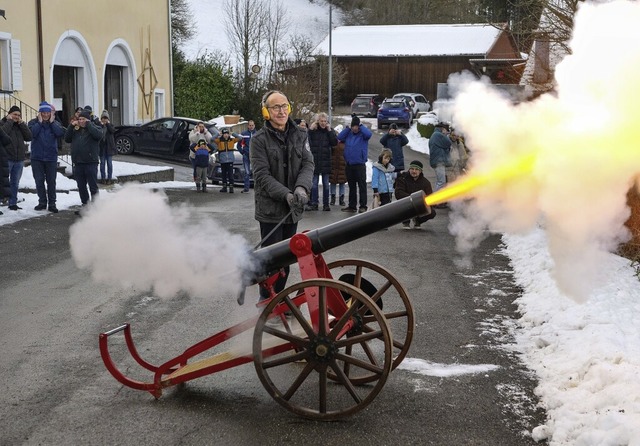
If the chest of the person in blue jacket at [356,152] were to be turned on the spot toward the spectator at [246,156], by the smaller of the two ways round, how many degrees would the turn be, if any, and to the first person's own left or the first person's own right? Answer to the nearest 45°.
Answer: approximately 135° to the first person's own right

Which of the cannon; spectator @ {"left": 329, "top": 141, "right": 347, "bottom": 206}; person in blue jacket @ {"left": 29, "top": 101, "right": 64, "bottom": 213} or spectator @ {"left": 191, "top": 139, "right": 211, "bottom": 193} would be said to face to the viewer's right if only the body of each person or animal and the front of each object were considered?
the cannon

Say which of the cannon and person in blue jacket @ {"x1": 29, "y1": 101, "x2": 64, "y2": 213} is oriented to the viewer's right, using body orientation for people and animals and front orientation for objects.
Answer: the cannon

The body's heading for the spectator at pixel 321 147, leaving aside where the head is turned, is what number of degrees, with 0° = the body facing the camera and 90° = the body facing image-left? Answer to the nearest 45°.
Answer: approximately 0°

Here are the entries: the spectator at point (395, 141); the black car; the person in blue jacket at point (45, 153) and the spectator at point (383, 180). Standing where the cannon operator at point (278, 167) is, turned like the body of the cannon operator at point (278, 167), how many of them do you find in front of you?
0

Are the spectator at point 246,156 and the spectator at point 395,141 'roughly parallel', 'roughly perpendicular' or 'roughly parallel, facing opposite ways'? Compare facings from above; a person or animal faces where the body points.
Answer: roughly parallel

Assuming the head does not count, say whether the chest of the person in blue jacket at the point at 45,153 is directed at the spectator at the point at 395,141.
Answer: no

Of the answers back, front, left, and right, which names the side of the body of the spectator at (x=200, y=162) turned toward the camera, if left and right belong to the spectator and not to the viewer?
front

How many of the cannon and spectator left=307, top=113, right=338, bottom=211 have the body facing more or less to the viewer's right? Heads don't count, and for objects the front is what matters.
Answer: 1

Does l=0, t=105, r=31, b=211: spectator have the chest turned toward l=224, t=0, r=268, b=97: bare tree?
no

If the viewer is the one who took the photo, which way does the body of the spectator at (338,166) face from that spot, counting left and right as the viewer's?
facing the viewer

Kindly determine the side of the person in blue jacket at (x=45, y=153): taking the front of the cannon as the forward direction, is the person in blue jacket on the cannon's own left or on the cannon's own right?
on the cannon's own left

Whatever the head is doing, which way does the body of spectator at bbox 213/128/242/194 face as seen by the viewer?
toward the camera

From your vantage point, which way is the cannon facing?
to the viewer's right

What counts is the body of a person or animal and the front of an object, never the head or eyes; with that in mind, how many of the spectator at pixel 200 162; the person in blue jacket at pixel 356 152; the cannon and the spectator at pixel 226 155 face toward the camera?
3
